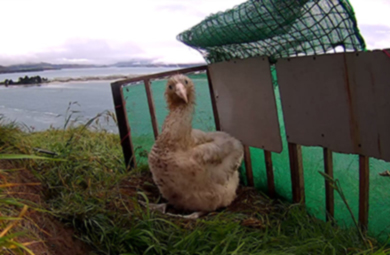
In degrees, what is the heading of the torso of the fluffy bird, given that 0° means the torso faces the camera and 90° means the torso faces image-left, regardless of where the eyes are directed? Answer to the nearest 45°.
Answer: approximately 45°

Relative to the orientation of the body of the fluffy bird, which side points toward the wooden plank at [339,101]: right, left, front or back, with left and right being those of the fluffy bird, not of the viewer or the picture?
left

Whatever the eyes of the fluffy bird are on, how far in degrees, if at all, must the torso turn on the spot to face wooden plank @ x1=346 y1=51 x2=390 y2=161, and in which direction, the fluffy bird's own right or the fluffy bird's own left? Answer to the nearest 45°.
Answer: approximately 90° to the fluffy bird's own left
